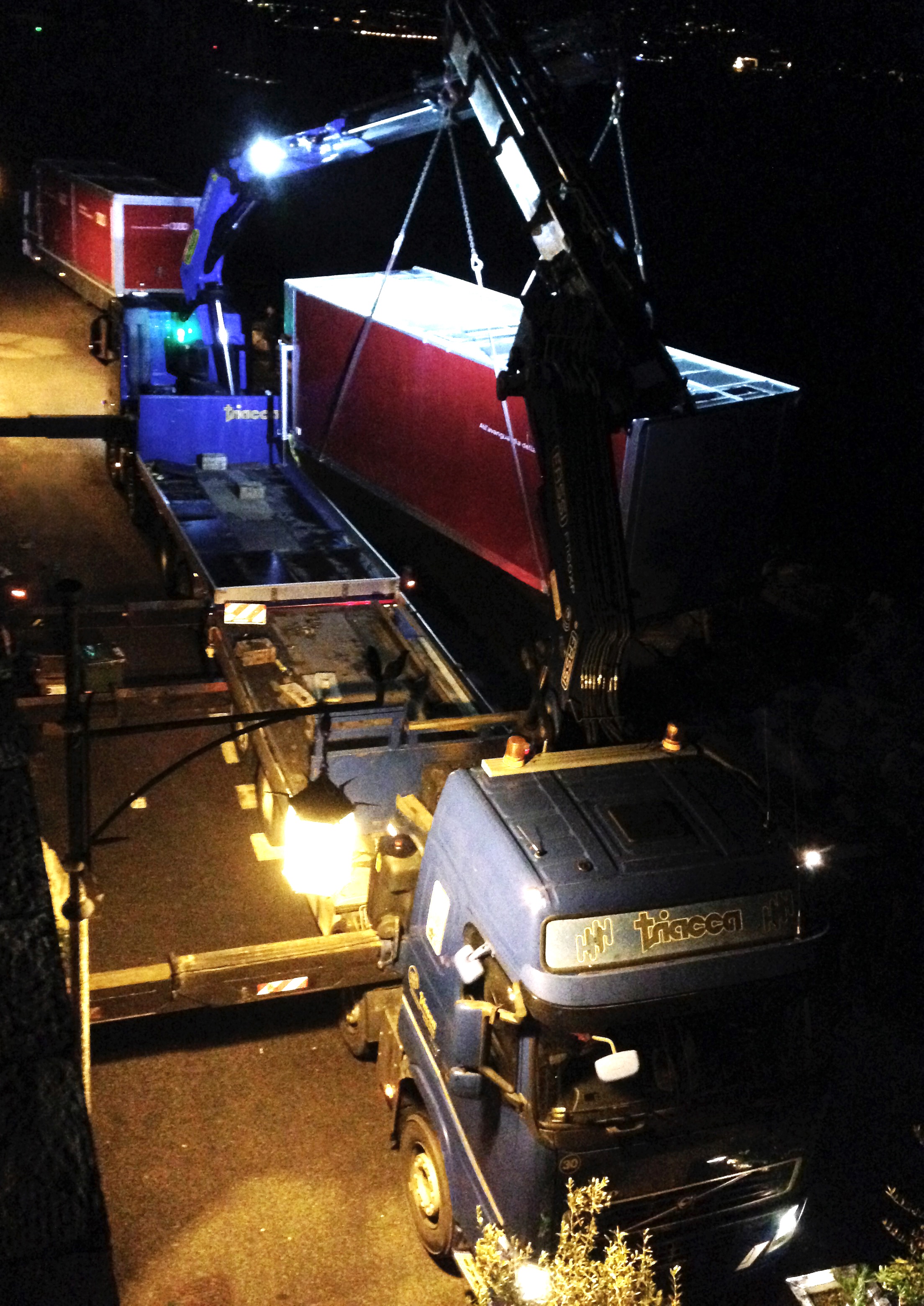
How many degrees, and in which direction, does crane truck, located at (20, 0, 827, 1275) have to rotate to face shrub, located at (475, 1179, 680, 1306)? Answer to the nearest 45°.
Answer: approximately 45° to its right

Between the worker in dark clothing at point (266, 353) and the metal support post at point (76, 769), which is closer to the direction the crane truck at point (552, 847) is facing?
the metal support post

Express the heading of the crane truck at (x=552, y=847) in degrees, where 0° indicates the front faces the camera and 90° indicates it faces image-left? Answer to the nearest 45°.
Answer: approximately 315°

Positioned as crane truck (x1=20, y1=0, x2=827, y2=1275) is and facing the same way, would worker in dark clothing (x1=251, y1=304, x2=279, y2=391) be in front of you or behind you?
behind

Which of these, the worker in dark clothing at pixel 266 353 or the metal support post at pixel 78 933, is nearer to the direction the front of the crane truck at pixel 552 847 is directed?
the metal support post

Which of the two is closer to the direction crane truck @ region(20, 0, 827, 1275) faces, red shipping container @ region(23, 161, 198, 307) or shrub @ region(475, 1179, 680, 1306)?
the shrub
